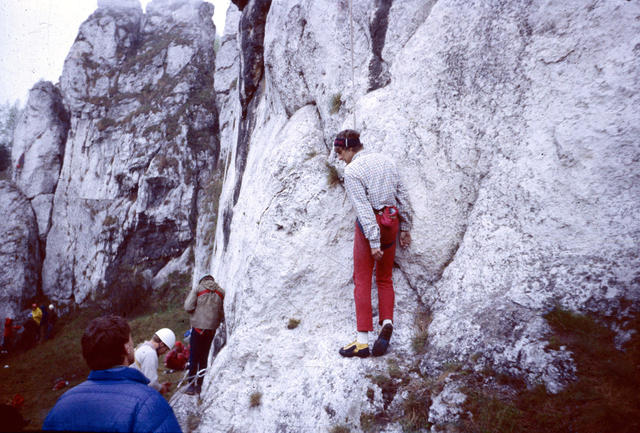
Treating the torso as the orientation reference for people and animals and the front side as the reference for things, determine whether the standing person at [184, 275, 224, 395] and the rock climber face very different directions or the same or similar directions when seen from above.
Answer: same or similar directions

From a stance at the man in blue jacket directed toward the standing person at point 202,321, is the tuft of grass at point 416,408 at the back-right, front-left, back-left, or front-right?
front-right

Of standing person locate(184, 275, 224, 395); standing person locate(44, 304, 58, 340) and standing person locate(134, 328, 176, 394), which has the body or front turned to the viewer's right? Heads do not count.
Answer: standing person locate(134, 328, 176, 394)

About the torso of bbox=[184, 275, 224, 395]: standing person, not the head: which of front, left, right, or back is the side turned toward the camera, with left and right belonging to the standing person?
back

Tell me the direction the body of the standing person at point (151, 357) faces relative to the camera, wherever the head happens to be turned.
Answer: to the viewer's right
